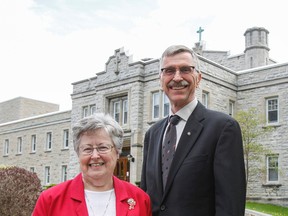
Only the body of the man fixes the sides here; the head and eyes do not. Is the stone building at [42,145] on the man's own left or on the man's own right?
on the man's own right

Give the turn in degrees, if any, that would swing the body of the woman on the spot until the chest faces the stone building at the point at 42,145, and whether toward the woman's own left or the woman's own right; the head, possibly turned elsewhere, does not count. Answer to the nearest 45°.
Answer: approximately 180°

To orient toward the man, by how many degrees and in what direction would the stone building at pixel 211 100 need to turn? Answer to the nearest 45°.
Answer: approximately 45° to its left

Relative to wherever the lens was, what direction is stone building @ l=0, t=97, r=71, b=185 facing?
facing the viewer and to the left of the viewer

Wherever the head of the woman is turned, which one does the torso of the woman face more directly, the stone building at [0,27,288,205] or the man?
the man

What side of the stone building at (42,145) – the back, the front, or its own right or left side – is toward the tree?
left

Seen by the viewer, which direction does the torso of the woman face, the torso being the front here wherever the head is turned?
toward the camera

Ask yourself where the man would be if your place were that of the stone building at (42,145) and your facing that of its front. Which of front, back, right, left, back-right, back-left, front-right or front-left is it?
front-left

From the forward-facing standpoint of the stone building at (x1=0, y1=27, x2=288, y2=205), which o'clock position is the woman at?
The woman is roughly at 11 o'clock from the stone building.

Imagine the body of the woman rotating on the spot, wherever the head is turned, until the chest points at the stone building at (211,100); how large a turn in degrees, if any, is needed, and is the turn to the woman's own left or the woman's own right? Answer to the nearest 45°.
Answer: approximately 180°
